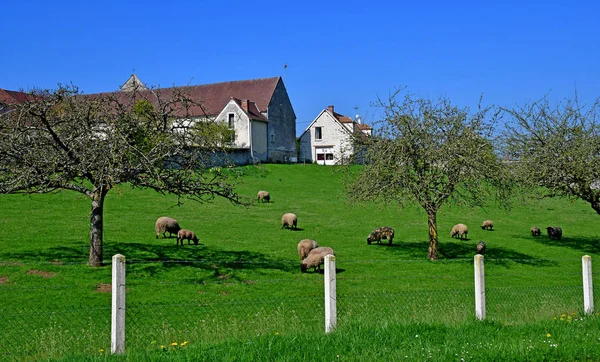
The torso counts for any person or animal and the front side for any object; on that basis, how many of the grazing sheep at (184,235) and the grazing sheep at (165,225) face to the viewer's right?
2

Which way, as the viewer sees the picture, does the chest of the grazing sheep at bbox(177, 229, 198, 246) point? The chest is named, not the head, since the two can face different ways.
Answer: to the viewer's right

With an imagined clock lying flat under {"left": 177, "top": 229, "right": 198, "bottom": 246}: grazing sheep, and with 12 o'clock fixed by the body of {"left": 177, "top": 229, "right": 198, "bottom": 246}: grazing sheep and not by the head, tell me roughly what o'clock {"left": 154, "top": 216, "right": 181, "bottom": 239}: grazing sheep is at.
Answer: {"left": 154, "top": 216, "right": 181, "bottom": 239}: grazing sheep is roughly at 8 o'clock from {"left": 177, "top": 229, "right": 198, "bottom": 246}: grazing sheep.

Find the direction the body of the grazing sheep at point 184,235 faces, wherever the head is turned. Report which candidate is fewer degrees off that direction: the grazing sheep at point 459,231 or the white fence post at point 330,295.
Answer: the grazing sheep

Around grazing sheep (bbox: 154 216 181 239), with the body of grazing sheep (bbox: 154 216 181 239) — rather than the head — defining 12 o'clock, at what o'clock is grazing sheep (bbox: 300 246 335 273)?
grazing sheep (bbox: 300 246 335 273) is roughly at 2 o'clock from grazing sheep (bbox: 154 216 181 239).

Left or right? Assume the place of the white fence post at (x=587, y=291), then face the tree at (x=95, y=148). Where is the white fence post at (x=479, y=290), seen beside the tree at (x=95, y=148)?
left

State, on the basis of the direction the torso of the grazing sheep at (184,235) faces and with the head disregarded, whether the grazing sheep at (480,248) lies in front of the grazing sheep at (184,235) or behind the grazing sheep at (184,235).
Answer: in front

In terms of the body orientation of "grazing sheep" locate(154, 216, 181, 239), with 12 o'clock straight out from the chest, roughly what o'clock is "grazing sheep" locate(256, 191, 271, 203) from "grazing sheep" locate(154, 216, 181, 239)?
"grazing sheep" locate(256, 191, 271, 203) is roughly at 10 o'clock from "grazing sheep" locate(154, 216, 181, 239).

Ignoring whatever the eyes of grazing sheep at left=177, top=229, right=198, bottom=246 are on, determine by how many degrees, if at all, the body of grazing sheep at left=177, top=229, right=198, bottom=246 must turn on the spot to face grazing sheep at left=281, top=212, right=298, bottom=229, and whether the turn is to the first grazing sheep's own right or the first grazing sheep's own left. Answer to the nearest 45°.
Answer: approximately 45° to the first grazing sheep's own left

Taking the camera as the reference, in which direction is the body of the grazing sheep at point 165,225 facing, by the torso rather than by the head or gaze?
to the viewer's right

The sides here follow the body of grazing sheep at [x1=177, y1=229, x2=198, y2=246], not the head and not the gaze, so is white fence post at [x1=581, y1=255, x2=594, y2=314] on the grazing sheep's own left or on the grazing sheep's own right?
on the grazing sheep's own right
